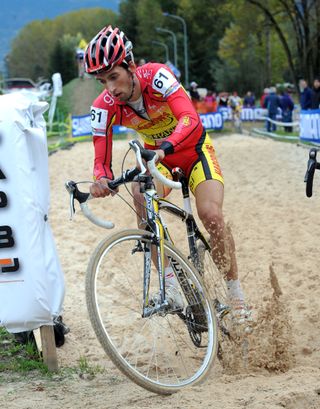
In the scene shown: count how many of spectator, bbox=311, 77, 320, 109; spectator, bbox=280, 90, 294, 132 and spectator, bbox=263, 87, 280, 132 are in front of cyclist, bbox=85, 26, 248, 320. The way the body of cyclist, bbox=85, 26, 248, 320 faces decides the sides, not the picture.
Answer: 0

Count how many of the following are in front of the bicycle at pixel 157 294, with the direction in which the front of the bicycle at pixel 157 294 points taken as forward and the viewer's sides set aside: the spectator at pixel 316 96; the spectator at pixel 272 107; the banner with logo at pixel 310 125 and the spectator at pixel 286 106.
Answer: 0

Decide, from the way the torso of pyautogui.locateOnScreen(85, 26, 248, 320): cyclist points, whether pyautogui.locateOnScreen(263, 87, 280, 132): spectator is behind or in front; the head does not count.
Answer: behind

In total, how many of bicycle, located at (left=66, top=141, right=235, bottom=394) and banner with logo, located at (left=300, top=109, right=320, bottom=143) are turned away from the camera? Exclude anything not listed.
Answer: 0

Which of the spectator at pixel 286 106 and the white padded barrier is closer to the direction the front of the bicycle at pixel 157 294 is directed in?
the white padded barrier

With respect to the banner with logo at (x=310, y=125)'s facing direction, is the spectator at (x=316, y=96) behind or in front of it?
behind

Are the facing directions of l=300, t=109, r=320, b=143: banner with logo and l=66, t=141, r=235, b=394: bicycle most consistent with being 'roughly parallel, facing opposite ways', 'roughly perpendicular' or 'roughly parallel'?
roughly parallel

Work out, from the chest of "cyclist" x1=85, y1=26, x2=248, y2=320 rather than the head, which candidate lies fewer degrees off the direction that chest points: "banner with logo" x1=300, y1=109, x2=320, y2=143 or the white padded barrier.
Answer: the white padded barrier

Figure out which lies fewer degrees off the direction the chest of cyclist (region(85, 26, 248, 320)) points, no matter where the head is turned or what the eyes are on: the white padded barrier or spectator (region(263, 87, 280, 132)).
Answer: the white padded barrier

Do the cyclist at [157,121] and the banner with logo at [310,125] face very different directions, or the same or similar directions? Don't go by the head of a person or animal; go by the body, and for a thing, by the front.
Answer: same or similar directions

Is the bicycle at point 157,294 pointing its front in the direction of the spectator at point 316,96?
no

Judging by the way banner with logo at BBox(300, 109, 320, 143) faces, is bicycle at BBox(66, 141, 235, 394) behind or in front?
in front

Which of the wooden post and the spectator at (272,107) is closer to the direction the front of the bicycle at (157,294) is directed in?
the wooden post

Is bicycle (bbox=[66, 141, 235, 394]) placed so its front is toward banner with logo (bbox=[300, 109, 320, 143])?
no

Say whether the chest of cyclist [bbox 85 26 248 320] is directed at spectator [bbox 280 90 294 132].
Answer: no
